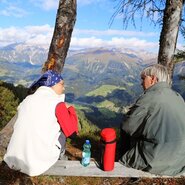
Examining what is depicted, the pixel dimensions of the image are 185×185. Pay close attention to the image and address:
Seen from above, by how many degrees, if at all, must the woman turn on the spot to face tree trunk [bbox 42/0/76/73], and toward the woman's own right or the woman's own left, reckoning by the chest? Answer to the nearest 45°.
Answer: approximately 45° to the woman's own left

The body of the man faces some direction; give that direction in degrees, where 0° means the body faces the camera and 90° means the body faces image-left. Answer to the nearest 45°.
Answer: approximately 135°

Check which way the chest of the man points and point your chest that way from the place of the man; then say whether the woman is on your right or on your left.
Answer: on your left

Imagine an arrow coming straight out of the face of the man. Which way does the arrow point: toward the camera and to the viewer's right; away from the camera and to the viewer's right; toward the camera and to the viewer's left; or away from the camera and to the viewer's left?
away from the camera and to the viewer's left

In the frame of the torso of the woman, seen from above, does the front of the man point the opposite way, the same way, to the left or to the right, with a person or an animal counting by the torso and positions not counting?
to the left

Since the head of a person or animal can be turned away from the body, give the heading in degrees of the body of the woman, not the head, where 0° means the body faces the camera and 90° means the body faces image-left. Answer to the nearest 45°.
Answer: approximately 225°
